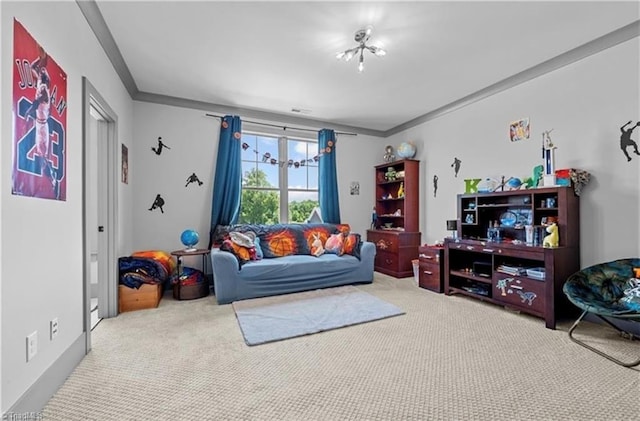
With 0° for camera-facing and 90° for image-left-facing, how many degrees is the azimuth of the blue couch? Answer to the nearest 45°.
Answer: approximately 0°

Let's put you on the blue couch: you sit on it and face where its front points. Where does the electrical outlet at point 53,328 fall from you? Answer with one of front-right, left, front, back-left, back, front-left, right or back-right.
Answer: front-right

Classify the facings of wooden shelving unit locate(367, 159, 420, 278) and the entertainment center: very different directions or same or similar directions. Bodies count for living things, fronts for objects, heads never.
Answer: same or similar directions

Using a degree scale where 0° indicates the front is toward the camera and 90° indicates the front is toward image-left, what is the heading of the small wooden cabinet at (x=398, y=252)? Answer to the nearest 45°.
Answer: approximately 45°

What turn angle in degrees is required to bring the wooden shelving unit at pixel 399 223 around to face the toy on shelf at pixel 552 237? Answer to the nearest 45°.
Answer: approximately 90° to its left

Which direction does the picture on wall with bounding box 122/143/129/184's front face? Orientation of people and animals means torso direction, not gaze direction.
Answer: to the viewer's right

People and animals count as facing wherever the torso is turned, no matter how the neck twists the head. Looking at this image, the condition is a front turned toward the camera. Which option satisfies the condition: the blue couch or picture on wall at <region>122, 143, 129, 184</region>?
the blue couch

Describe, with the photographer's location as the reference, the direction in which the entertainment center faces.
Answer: facing the viewer and to the left of the viewer

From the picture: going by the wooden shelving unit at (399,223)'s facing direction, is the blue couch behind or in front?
in front

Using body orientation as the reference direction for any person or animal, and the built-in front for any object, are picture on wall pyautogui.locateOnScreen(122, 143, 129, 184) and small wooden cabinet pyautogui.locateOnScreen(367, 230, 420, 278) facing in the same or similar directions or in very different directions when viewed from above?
very different directions

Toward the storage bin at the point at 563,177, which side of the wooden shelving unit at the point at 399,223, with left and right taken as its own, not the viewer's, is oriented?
left

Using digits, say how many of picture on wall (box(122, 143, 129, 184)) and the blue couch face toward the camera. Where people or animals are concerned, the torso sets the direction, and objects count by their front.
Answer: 1

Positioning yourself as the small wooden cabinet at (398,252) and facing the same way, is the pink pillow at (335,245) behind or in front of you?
in front
